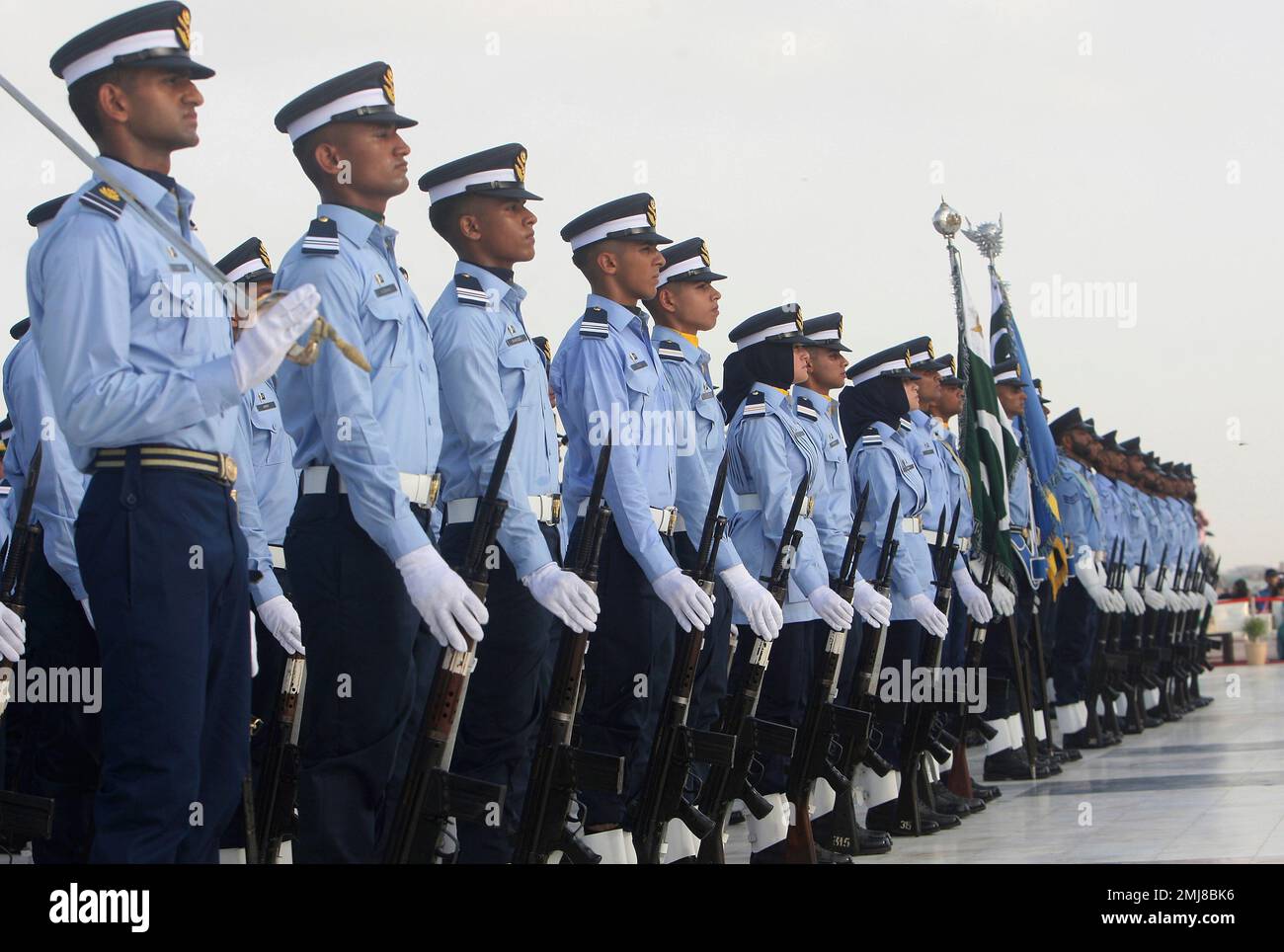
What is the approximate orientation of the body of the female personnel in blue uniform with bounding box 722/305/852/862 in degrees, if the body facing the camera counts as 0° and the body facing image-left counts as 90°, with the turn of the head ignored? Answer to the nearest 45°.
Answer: approximately 270°

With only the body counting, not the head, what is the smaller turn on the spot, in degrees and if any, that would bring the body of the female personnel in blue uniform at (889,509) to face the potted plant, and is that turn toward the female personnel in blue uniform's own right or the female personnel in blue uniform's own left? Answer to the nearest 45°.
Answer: approximately 90° to the female personnel in blue uniform's own left

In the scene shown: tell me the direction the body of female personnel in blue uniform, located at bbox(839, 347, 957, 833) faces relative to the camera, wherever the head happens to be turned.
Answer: to the viewer's right

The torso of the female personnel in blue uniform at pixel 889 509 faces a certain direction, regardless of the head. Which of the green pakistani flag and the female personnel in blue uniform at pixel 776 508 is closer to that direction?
the green pakistani flag

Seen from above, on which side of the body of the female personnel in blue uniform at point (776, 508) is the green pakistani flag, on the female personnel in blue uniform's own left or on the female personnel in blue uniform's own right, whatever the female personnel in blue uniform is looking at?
on the female personnel in blue uniform's own left
